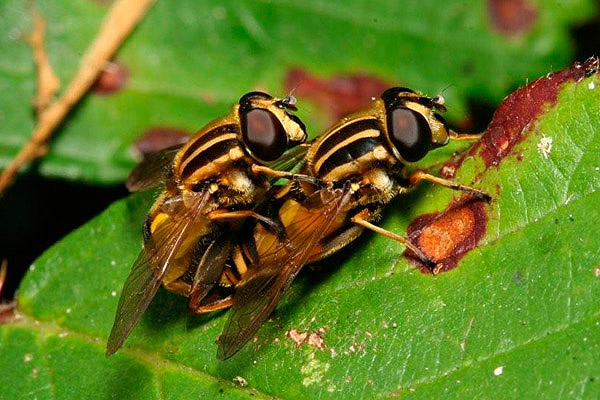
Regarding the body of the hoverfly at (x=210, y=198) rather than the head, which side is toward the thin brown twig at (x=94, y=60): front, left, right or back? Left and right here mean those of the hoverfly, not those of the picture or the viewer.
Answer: left

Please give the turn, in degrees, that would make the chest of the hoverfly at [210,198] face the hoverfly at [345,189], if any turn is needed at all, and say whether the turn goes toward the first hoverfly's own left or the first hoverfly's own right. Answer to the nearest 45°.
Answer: approximately 45° to the first hoverfly's own right

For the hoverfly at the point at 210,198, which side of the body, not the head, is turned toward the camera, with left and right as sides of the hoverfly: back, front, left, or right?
right

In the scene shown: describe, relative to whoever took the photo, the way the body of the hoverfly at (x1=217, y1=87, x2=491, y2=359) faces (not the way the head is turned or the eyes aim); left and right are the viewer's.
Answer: facing to the right of the viewer
